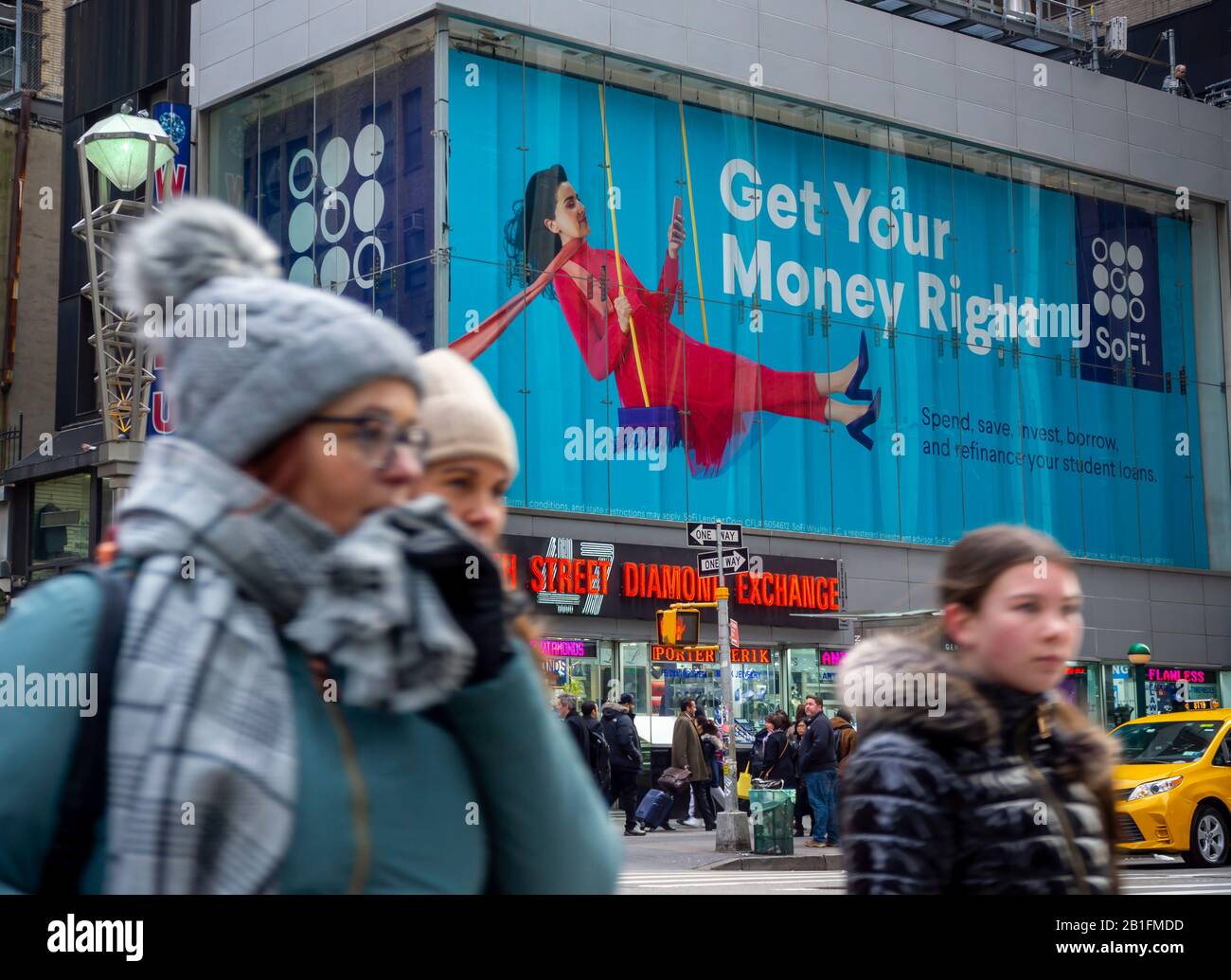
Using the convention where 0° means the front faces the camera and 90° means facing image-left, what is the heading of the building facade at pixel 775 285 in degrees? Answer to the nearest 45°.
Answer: approximately 315°

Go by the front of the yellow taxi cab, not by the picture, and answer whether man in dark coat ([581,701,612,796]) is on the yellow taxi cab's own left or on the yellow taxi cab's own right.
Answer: on the yellow taxi cab's own right

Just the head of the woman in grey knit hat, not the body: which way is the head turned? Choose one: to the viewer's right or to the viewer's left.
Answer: to the viewer's right

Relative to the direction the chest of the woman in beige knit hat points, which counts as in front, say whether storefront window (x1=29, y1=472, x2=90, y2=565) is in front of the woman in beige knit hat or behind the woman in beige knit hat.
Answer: behind

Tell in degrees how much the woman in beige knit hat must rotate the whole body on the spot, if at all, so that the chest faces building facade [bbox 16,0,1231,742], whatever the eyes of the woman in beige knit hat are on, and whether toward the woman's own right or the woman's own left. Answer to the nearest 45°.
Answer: approximately 135° to the woman's own left
